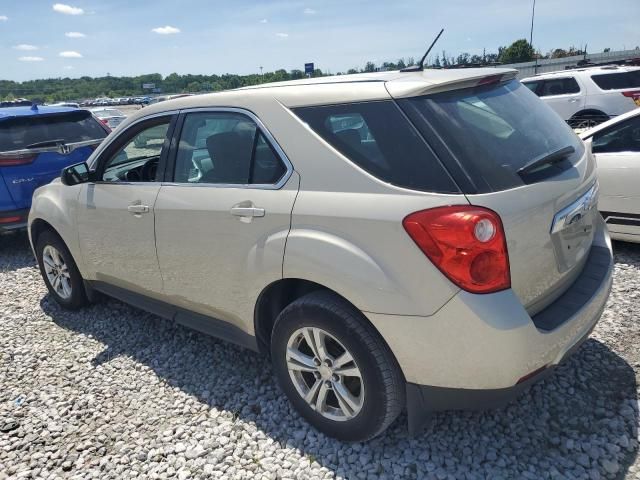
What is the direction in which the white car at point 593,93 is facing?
to the viewer's left

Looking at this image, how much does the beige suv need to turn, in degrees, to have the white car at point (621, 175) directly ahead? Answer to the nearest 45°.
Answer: approximately 90° to its right

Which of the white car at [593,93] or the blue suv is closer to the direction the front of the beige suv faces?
the blue suv

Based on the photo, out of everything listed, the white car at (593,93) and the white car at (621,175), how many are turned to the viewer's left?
2

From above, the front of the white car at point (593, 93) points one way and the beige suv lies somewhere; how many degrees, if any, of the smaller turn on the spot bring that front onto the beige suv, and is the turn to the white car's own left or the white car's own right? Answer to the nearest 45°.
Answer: approximately 90° to the white car's own left

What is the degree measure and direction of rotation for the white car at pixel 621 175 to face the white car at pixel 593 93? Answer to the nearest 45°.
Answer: approximately 90° to its right

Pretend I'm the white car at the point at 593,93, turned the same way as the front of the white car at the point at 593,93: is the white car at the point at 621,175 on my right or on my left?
on my left

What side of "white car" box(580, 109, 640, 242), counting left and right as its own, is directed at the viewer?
left

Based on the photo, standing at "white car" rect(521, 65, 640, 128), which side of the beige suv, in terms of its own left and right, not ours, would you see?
right

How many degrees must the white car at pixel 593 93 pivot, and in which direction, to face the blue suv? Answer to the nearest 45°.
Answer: approximately 45° to its left
